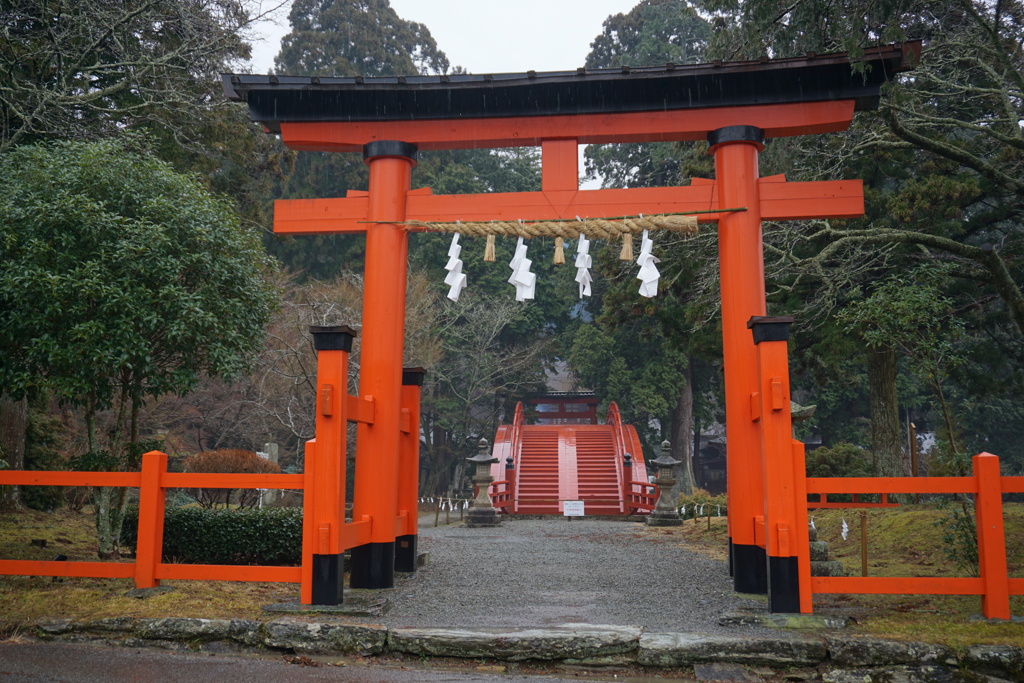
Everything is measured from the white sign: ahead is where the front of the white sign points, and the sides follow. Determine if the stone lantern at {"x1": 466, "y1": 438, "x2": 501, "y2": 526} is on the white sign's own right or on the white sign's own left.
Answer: on the white sign's own right

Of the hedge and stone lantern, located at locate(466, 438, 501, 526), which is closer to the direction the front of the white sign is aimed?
the hedge

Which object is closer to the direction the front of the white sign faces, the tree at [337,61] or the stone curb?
the stone curb

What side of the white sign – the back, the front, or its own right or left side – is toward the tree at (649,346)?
back

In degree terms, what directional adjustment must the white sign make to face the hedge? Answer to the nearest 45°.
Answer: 0° — it already faces it

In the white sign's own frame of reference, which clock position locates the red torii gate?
The red torii gate is roughly at 12 o'clock from the white sign.

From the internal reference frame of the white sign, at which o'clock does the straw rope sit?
The straw rope is roughly at 12 o'clock from the white sign.

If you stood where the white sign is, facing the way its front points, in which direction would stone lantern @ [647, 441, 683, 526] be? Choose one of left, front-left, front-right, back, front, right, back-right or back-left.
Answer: front-left

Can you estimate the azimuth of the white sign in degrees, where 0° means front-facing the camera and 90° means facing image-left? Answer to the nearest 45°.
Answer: approximately 0°

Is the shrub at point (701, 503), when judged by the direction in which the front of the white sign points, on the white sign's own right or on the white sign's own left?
on the white sign's own left

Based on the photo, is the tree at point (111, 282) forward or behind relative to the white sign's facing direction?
forward

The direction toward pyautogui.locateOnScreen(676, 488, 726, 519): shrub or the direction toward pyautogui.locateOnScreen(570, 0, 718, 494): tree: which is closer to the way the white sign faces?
the shrub

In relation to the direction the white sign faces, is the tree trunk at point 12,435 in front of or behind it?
in front
